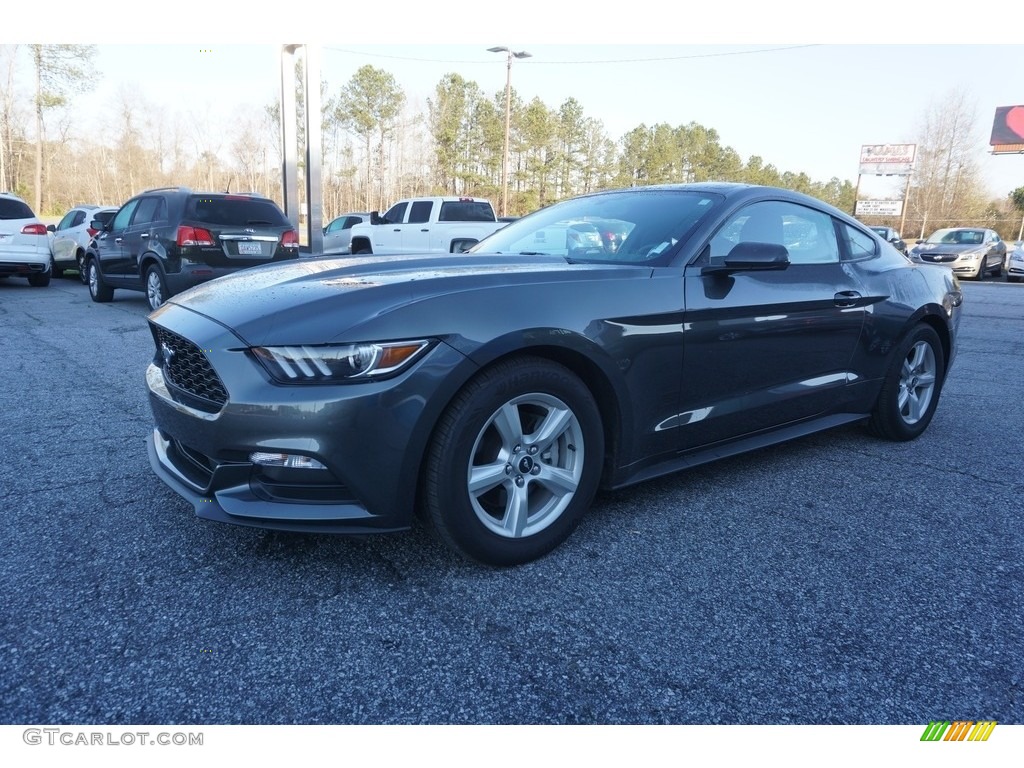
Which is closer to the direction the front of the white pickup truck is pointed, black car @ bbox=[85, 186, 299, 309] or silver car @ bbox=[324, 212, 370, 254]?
the silver car

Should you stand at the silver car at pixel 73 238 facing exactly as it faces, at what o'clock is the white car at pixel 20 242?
the white car at pixel 20 242 is roughly at 8 o'clock from the silver car at pixel 73 238.

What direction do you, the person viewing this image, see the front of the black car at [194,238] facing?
facing away from the viewer and to the left of the viewer

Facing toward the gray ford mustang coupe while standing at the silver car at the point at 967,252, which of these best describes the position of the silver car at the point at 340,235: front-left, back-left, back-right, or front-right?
front-right

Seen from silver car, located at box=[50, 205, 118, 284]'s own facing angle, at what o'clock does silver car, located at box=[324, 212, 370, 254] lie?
silver car, located at box=[324, 212, 370, 254] is roughly at 3 o'clock from silver car, located at box=[50, 205, 118, 284].

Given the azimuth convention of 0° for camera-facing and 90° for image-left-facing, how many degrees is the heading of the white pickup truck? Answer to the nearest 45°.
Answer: approximately 135°

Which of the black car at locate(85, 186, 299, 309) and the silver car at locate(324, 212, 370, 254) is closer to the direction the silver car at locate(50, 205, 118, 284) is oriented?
the silver car

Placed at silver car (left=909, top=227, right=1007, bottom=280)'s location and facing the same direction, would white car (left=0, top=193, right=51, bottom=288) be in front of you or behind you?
in front

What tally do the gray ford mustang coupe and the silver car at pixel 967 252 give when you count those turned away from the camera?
0

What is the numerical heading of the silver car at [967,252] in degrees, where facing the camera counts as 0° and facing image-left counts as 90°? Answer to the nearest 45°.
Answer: approximately 45°
